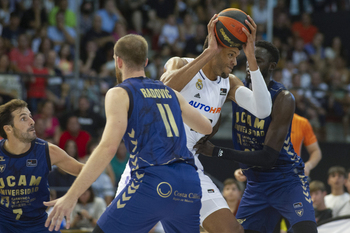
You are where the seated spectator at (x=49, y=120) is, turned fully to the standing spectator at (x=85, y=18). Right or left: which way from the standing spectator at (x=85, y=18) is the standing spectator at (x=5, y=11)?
left

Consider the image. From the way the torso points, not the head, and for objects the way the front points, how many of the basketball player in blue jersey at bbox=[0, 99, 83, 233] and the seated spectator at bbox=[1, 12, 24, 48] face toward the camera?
2

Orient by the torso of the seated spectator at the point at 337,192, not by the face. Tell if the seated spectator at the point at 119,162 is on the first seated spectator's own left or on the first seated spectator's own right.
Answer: on the first seated spectator's own right

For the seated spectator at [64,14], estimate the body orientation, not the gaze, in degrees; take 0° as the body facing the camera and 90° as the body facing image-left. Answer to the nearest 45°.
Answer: approximately 0°

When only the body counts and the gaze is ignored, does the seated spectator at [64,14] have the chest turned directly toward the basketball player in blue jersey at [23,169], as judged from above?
yes

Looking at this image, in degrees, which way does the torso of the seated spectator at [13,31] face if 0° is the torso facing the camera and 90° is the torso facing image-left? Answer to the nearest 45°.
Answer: approximately 0°

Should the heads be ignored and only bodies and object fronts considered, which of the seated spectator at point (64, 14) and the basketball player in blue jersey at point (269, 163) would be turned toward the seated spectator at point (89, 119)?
the seated spectator at point (64, 14)

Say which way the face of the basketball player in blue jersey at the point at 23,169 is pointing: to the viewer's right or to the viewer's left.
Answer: to the viewer's right
